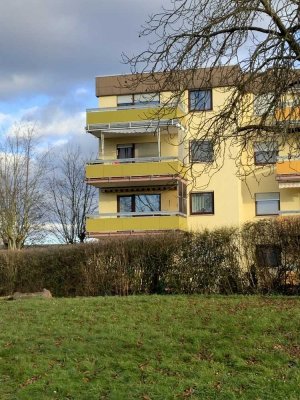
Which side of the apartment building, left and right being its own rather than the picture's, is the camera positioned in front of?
front

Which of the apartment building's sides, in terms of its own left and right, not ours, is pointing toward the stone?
front

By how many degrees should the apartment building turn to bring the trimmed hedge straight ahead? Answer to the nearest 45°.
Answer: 0° — it already faces it
